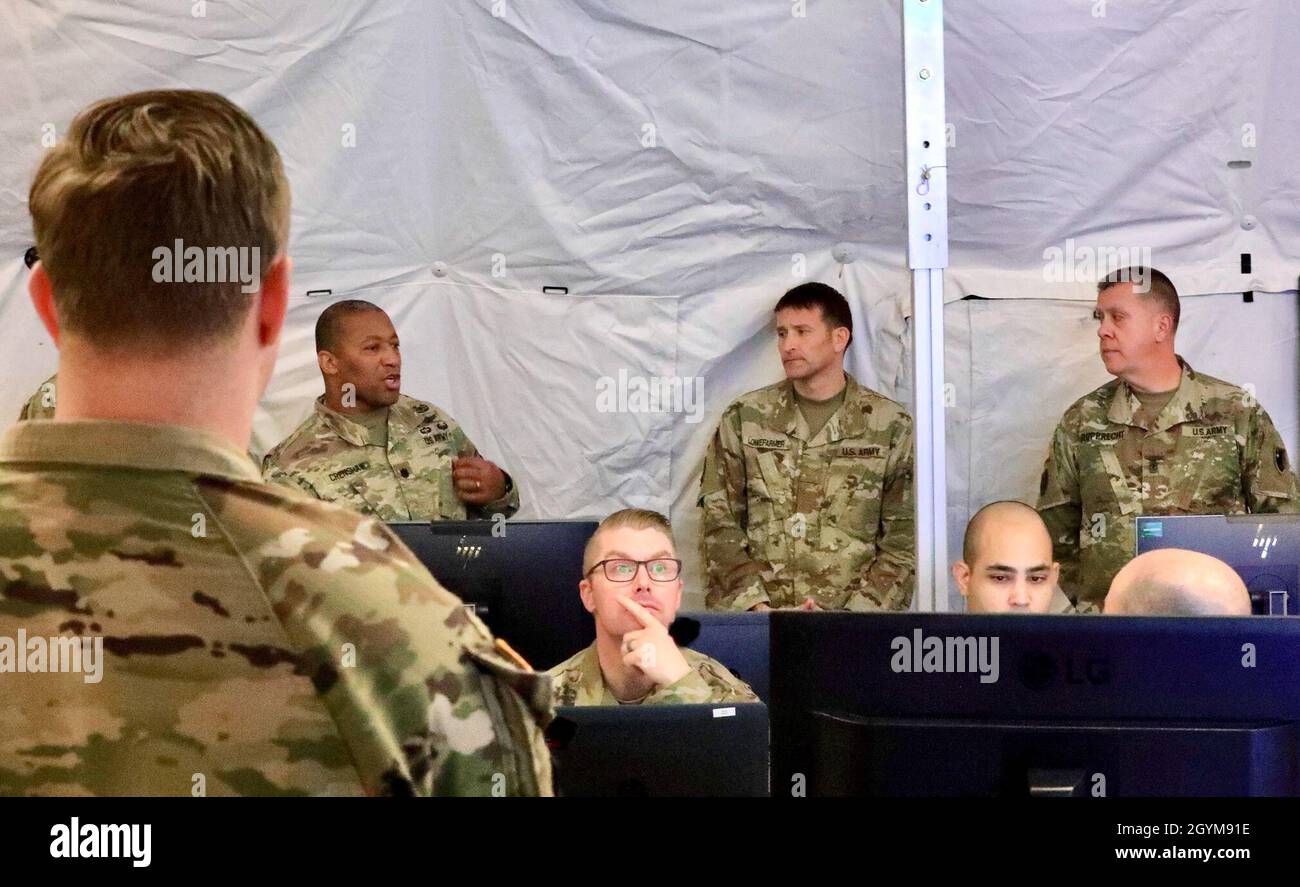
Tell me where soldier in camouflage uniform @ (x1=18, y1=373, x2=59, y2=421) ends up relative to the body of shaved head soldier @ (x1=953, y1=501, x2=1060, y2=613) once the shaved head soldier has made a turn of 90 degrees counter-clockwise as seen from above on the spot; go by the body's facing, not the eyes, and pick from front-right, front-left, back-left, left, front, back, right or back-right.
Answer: back

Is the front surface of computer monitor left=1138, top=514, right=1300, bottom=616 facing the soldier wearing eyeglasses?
no

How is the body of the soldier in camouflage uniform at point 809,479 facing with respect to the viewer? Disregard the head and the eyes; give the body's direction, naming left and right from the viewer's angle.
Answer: facing the viewer

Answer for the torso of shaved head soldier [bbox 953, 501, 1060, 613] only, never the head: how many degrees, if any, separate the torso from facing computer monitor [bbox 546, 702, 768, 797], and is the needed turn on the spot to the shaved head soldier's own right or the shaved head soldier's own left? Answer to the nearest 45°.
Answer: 0° — they already face it

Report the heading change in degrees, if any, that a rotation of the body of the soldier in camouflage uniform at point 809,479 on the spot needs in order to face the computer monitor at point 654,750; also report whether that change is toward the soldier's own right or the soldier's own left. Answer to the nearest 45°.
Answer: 0° — they already face it

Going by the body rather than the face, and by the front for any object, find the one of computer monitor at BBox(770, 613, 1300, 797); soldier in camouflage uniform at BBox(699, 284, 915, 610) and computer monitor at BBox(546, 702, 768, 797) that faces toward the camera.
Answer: the soldier in camouflage uniform

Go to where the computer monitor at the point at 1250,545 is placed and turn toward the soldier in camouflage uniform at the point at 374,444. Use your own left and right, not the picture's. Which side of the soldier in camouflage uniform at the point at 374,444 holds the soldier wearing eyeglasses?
left

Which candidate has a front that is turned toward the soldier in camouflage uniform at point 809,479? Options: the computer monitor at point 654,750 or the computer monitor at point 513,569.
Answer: the computer monitor at point 654,750
